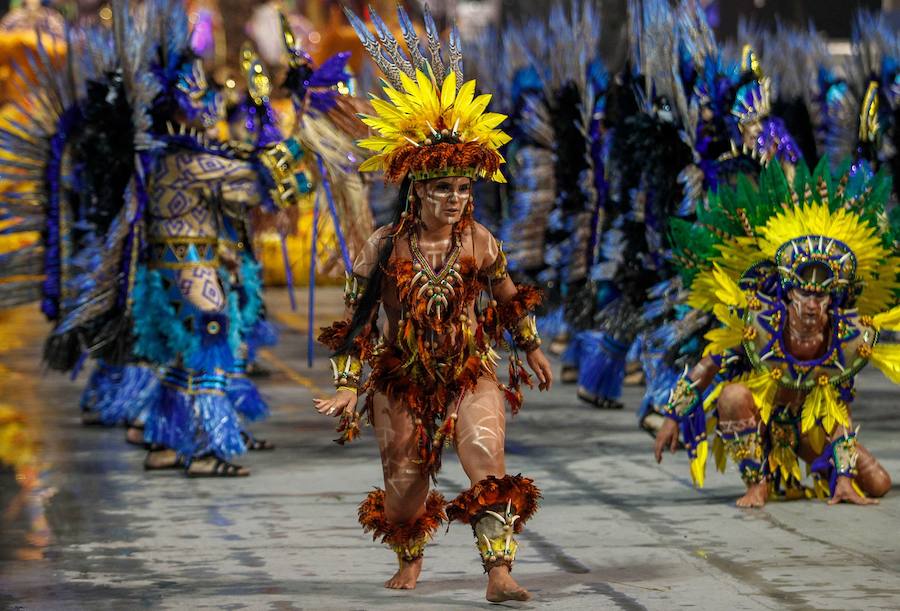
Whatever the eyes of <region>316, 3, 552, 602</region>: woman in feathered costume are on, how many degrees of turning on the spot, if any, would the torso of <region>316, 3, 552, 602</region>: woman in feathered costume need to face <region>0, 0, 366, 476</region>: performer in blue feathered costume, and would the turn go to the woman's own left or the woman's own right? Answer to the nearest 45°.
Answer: approximately 135° to the woman's own right

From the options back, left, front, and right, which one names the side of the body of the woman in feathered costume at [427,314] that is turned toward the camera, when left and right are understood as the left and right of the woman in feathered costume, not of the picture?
front
